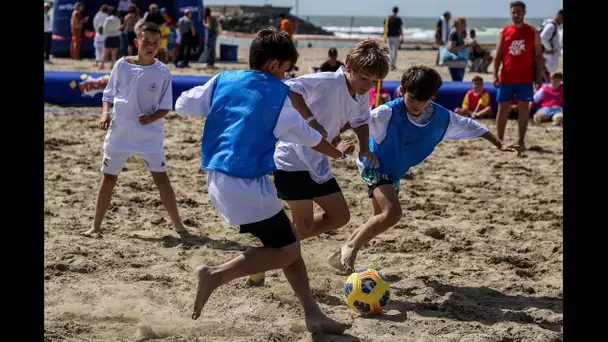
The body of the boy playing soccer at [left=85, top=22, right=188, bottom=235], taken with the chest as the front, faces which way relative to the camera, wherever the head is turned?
toward the camera

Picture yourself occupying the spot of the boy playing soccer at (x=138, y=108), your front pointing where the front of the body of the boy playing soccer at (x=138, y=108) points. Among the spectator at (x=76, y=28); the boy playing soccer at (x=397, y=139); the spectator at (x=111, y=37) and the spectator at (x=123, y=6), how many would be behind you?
3

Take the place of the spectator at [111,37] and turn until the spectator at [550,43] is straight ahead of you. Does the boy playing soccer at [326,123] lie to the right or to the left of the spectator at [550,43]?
right

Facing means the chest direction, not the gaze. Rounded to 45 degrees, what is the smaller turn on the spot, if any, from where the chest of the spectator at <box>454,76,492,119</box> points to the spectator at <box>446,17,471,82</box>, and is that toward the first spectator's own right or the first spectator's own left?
approximately 180°

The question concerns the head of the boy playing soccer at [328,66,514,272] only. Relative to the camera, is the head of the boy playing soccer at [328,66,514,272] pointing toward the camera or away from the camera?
toward the camera

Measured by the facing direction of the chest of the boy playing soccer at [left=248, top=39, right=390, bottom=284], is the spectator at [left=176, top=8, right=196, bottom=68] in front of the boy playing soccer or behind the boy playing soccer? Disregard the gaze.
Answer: behind

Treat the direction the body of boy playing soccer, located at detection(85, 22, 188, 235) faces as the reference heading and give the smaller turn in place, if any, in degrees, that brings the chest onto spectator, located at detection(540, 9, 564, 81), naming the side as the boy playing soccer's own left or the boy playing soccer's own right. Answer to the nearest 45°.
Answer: approximately 135° to the boy playing soccer's own left

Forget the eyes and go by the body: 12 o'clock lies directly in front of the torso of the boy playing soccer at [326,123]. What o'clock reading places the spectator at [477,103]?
The spectator is roughly at 8 o'clock from the boy playing soccer.

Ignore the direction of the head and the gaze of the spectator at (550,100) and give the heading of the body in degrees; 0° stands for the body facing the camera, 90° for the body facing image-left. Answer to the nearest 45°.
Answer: approximately 0°

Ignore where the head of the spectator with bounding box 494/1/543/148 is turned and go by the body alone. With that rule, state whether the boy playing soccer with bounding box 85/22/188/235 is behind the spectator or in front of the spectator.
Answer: in front

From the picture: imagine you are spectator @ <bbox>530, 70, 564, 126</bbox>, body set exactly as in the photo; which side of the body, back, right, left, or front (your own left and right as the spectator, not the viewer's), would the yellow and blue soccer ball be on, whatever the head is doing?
front

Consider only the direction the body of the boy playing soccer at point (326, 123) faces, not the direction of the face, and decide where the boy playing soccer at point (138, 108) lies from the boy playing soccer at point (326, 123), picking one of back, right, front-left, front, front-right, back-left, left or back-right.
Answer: back
